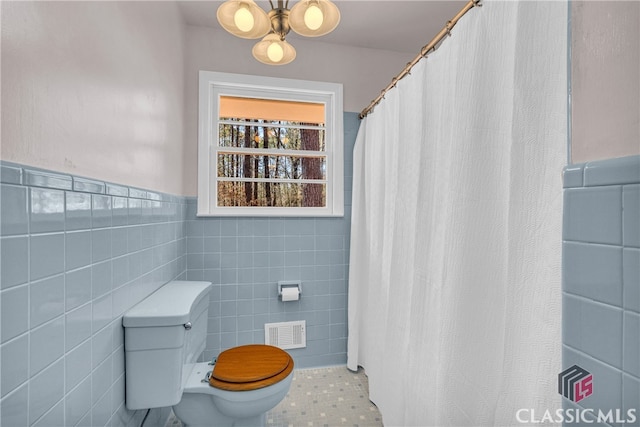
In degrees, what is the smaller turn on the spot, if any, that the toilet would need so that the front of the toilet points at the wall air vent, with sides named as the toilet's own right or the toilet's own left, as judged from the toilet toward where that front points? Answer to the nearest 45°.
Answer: approximately 45° to the toilet's own left

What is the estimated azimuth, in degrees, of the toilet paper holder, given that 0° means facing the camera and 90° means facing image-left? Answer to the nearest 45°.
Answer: approximately 0°

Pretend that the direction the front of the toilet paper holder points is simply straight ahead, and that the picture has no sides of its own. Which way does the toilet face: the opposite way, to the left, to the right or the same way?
to the left

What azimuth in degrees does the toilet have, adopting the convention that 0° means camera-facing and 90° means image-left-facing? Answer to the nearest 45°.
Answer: approximately 270°

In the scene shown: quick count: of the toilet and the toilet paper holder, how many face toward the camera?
1

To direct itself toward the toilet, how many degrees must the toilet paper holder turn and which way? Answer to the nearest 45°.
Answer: approximately 45° to its right
